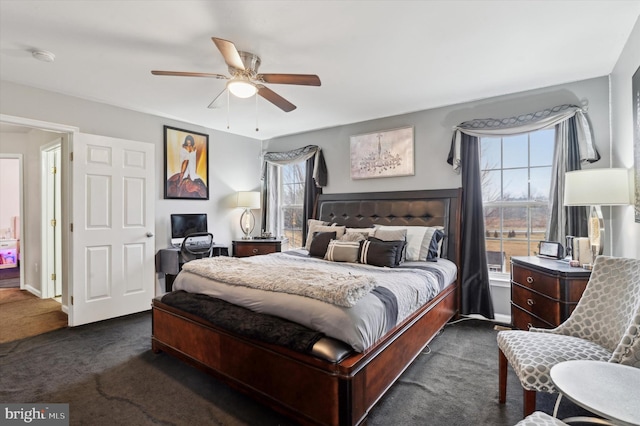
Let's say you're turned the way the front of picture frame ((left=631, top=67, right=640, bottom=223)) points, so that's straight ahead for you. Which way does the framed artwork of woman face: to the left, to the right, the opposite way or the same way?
the opposite way

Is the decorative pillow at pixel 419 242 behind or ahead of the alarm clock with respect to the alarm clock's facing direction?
ahead

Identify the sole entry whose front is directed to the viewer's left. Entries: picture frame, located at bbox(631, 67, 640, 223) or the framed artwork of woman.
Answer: the picture frame

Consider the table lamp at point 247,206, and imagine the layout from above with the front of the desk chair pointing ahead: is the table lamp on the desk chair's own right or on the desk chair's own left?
on the desk chair's own right

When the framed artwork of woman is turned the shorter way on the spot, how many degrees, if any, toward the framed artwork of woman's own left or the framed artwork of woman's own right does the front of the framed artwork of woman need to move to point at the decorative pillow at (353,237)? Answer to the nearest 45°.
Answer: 0° — it already faces it

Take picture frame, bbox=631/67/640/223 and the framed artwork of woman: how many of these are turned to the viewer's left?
1

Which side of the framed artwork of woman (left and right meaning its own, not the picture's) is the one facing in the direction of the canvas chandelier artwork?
front

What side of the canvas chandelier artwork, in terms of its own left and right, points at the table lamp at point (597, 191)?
left

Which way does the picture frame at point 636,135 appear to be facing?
to the viewer's left

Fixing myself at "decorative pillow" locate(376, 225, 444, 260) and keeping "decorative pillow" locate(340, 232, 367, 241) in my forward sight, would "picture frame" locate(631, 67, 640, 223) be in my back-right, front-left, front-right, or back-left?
back-left

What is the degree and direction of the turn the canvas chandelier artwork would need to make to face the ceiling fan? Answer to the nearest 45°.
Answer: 0° — it already faces it

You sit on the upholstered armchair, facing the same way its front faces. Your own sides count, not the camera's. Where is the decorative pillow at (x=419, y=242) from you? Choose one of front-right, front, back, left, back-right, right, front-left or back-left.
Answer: right

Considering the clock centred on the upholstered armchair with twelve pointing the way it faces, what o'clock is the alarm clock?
The alarm clock is roughly at 4 o'clock from the upholstered armchair.

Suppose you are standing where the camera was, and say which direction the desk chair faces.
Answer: facing away from the viewer and to the left of the viewer

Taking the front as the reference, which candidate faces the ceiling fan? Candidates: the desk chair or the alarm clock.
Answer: the alarm clock
